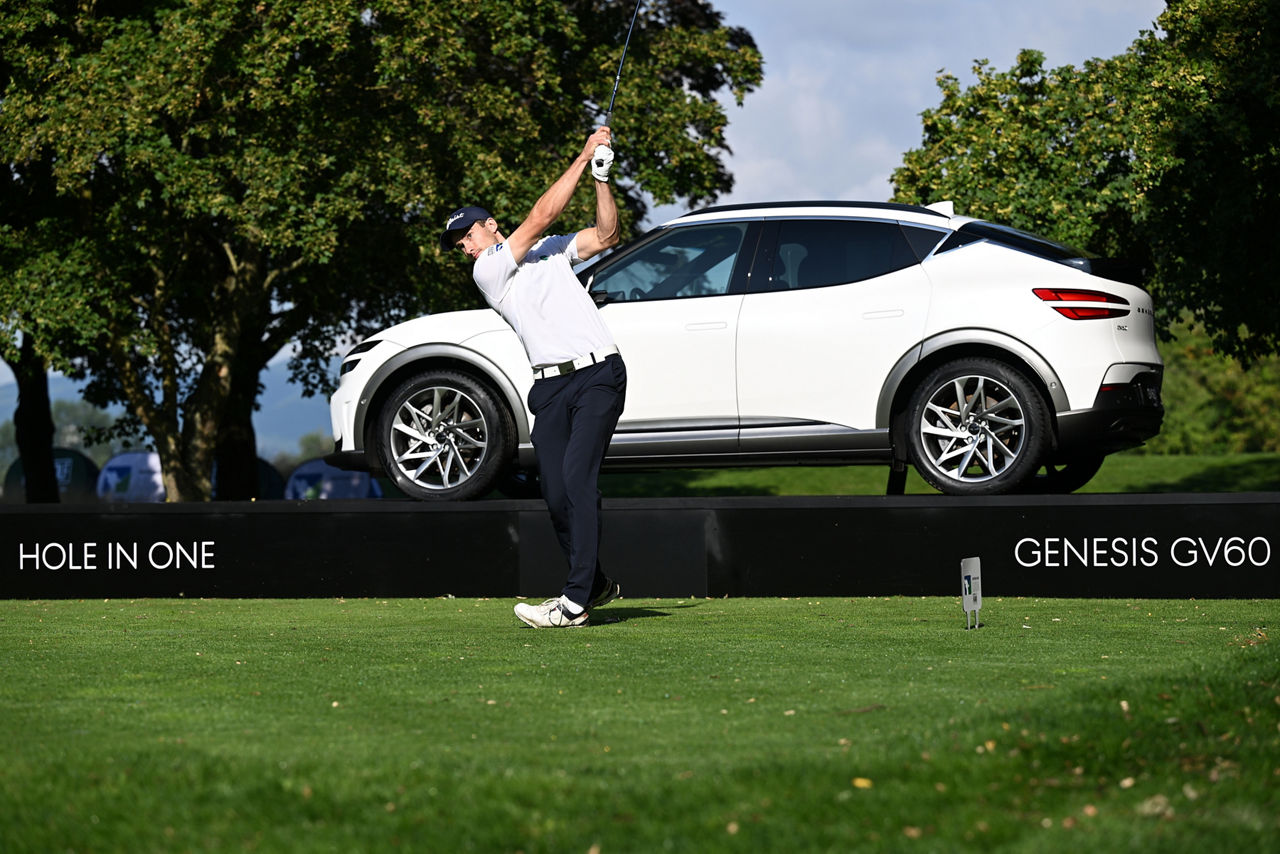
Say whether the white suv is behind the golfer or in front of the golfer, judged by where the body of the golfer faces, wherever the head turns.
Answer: behind

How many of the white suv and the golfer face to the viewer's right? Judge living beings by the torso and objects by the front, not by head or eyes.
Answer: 0

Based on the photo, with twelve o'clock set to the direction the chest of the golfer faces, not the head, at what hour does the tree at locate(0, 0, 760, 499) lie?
The tree is roughly at 4 o'clock from the golfer.

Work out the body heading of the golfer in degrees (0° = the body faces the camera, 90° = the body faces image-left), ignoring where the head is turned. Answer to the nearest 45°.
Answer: approximately 45°

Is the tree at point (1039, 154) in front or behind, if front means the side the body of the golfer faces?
behind

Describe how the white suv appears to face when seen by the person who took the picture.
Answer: facing to the left of the viewer

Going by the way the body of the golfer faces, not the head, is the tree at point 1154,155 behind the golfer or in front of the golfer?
behind

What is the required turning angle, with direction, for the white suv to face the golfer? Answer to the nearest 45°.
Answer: approximately 45° to its left
